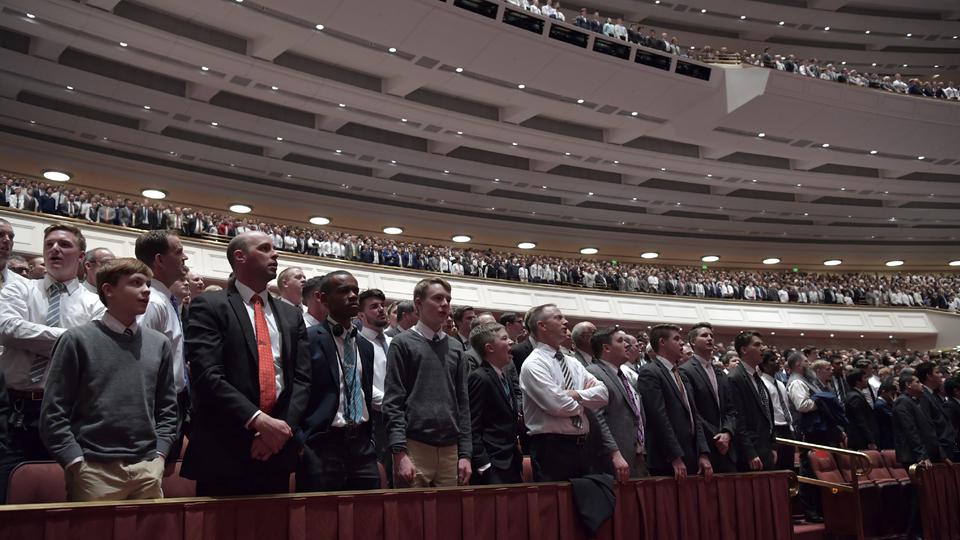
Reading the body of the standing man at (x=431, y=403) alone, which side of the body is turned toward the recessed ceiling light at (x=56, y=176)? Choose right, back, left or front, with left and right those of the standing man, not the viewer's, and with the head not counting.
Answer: back

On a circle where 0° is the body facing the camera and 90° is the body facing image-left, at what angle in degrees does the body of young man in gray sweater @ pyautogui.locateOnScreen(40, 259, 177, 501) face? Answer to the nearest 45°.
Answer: approximately 315°

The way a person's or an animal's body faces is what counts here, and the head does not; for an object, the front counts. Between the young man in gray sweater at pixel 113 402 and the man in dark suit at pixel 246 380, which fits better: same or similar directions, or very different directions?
same or similar directions

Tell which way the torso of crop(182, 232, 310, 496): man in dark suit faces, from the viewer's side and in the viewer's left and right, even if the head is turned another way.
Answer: facing the viewer and to the right of the viewer

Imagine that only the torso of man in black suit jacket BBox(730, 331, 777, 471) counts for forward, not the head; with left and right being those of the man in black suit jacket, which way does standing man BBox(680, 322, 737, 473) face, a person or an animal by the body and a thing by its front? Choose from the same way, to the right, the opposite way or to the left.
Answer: the same way

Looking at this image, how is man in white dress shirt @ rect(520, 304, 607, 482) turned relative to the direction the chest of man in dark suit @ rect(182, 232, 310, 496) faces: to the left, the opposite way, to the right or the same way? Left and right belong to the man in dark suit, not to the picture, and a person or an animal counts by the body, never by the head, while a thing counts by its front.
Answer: the same way

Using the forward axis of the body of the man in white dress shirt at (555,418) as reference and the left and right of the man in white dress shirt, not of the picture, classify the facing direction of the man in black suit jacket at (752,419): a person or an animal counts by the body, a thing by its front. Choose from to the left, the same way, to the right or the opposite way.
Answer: the same way

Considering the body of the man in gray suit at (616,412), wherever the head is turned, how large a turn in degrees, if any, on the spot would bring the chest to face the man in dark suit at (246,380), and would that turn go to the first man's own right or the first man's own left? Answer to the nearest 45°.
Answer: approximately 90° to the first man's own right

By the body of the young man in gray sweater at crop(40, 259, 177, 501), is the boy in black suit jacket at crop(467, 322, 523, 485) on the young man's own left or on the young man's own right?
on the young man's own left

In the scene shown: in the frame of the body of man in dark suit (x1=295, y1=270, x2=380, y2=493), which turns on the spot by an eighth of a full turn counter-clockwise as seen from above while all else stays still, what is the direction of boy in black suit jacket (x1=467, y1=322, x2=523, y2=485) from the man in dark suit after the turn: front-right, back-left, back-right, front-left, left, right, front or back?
front-left

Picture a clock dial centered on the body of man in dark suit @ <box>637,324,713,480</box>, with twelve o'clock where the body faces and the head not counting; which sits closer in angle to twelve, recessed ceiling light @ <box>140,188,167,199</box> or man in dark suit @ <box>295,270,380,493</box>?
the man in dark suit

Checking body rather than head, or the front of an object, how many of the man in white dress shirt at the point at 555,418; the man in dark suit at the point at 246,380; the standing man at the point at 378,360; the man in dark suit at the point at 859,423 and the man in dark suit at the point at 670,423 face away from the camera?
0

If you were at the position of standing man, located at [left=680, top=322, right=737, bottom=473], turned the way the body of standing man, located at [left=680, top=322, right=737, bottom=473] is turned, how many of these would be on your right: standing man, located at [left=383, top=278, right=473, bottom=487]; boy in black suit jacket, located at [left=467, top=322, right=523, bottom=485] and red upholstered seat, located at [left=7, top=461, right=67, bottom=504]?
3

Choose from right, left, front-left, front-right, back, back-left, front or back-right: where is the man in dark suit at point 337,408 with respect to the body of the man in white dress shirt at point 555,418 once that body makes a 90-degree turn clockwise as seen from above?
front

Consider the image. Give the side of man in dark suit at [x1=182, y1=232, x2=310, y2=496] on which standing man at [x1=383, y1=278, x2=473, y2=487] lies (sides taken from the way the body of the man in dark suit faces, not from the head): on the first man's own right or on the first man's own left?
on the first man's own left

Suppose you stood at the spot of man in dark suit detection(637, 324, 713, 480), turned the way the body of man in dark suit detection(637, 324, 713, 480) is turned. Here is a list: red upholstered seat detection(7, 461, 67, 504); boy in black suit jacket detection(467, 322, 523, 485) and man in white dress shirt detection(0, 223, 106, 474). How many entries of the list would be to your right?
3

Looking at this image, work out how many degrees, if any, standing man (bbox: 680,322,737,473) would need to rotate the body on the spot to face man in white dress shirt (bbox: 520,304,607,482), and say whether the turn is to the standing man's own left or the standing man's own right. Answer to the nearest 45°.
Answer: approximately 90° to the standing man's own right

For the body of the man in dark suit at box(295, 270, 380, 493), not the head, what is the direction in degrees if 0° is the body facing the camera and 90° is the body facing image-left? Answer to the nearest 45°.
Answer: approximately 315°

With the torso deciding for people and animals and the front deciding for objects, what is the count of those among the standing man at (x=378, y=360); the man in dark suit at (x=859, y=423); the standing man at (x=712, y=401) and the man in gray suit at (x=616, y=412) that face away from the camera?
0

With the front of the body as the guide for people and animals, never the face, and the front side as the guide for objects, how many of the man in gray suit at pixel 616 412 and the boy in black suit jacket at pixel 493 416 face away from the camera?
0
